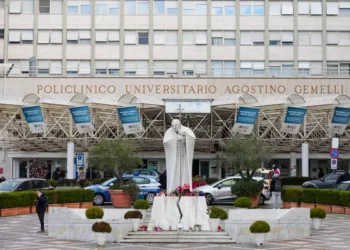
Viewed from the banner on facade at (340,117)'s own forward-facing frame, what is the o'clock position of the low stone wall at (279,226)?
The low stone wall is roughly at 12 o'clock from the banner on facade.

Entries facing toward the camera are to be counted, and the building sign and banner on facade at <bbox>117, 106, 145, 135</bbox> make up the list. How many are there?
2

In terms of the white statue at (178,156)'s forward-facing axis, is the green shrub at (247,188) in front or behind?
behind

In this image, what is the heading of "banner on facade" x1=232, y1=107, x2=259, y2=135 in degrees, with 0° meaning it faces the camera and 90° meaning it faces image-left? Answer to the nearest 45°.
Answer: approximately 0°

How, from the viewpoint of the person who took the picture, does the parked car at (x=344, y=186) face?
facing to the left of the viewer

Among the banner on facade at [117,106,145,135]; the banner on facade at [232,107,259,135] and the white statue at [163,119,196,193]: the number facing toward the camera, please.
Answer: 3

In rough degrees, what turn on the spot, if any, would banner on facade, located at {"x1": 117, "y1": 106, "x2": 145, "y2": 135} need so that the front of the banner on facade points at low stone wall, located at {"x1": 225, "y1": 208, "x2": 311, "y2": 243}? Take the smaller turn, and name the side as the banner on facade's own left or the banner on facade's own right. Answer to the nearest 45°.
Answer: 0° — it already faces it

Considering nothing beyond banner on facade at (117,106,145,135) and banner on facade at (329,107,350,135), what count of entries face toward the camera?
2

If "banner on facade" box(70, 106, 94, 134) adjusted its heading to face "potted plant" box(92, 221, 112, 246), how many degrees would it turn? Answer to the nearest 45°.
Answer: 0° — it already faces it

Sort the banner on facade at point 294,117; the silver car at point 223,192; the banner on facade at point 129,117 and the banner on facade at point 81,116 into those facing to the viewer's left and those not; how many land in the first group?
1

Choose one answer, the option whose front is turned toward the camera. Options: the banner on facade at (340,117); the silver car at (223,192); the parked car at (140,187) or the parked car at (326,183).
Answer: the banner on facade

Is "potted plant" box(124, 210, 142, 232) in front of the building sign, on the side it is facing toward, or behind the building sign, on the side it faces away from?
in front

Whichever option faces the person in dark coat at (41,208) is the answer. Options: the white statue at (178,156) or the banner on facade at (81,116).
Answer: the banner on facade

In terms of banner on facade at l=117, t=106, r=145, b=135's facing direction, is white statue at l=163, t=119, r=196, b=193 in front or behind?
in front
